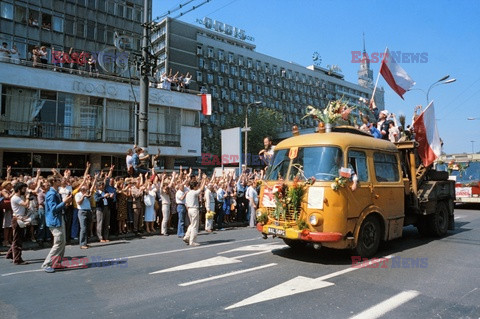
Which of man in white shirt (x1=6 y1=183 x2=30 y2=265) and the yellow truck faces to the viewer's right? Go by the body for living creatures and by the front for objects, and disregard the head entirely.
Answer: the man in white shirt

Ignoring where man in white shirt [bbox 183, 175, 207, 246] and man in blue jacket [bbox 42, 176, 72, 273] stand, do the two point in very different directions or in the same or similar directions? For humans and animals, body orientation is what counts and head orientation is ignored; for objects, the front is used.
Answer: same or similar directions

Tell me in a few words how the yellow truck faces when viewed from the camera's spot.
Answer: facing the viewer and to the left of the viewer

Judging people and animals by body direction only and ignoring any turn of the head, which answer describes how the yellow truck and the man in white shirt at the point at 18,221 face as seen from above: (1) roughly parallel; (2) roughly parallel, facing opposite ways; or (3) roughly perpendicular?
roughly parallel, facing opposite ways

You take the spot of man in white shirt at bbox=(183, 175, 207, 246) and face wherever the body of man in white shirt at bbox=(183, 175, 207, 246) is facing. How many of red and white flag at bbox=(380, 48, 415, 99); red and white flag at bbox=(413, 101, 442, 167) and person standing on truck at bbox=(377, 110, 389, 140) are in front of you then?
3

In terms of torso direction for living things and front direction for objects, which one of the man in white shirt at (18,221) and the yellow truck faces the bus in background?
the man in white shirt

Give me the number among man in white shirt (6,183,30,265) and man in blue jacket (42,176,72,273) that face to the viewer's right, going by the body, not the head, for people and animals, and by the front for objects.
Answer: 2

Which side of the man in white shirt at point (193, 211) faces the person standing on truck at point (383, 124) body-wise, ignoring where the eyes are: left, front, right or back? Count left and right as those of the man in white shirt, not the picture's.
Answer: front

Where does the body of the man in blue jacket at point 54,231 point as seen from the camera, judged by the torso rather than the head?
to the viewer's right

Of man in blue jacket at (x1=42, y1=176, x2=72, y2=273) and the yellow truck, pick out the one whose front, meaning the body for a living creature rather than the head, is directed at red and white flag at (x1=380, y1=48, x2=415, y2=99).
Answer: the man in blue jacket

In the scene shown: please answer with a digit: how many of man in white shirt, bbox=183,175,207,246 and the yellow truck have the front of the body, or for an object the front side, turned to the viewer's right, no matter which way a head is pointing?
1

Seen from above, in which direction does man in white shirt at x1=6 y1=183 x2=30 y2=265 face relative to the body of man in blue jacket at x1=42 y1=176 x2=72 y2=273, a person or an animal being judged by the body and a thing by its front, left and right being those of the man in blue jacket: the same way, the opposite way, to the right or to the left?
the same way

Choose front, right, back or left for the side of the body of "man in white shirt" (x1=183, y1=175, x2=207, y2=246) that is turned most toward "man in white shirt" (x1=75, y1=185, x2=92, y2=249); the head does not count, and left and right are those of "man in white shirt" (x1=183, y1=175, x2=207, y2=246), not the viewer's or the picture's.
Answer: back

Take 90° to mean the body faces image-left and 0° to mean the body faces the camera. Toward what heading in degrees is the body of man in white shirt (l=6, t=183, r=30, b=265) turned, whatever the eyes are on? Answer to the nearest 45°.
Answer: approximately 270°

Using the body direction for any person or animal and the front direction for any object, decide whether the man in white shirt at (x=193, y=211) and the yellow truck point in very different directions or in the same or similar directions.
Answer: very different directions

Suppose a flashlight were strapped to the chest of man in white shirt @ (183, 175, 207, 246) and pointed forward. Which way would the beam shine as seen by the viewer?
to the viewer's right

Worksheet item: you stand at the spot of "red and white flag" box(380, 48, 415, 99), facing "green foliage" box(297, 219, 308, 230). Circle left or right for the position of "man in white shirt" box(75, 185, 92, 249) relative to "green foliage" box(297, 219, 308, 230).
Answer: right

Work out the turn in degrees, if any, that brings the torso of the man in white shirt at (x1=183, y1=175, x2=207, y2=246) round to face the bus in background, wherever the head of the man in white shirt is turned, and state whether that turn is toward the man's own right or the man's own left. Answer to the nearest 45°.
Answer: approximately 45° to the man's own left

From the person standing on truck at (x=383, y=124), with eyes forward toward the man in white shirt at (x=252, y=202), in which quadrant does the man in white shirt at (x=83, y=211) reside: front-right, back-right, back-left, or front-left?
front-left
